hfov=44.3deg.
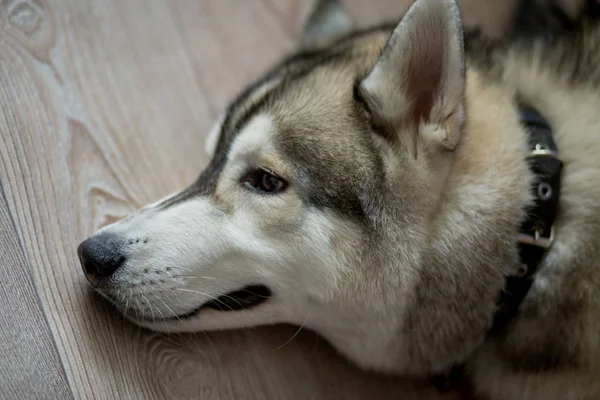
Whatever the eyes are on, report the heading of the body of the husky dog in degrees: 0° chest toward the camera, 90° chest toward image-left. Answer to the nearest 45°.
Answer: approximately 90°
